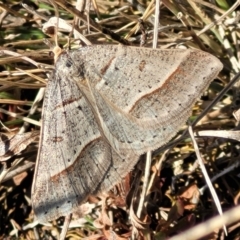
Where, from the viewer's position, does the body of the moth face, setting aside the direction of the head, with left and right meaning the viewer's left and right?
facing away from the viewer and to the left of the viewer
